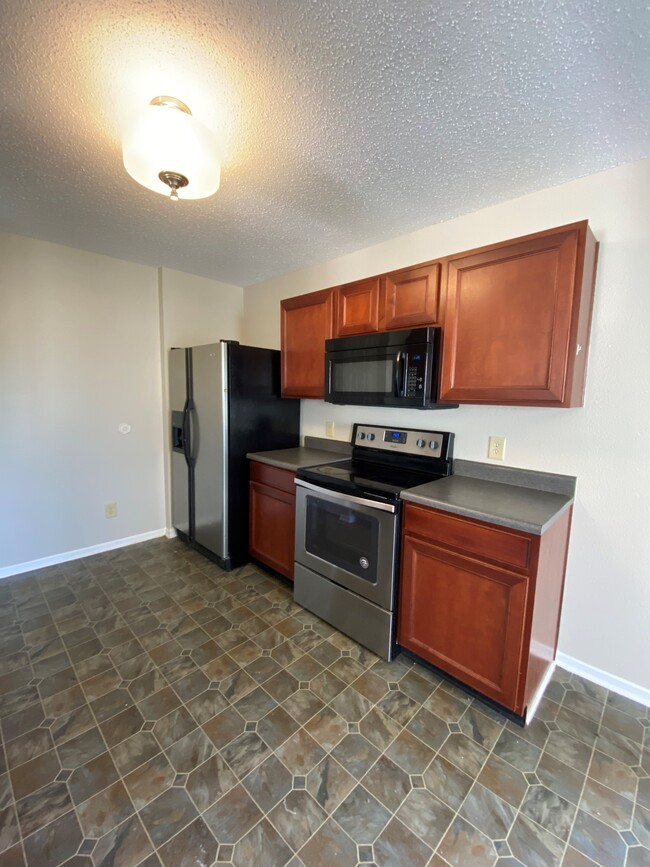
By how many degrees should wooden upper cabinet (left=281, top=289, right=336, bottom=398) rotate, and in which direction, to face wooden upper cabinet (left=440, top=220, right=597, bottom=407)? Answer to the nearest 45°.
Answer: approximately 90° to its left

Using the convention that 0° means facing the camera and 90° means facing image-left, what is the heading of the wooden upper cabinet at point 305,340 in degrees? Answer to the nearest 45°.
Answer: approximately 45°

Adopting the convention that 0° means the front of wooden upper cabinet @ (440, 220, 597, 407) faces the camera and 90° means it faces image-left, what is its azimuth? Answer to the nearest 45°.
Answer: approximately 45°

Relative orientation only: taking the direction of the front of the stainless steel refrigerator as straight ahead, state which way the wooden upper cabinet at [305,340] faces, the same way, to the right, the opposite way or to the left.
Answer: the same way

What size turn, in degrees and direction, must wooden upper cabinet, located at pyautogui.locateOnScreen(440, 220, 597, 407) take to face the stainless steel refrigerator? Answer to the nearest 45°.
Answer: approximately 45° to its right

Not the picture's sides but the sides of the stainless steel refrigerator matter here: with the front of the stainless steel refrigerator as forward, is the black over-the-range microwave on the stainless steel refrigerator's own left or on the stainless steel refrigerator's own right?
on the stainless steel refrigerator's own left

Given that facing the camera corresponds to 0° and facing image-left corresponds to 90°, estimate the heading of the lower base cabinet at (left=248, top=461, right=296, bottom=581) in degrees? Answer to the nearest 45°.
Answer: approximately 45°

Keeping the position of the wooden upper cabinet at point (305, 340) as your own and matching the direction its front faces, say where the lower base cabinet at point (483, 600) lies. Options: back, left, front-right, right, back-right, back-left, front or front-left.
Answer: left

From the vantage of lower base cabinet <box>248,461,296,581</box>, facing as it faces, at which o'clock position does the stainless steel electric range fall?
The stainless steel electric range is roughly at 9 o'clock from the lower base cabinet.

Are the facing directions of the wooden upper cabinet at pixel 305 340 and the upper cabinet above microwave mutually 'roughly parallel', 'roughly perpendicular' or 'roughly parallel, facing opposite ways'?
roughly parallel

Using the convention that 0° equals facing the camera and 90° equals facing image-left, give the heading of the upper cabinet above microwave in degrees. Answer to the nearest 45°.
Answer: approximately 45°

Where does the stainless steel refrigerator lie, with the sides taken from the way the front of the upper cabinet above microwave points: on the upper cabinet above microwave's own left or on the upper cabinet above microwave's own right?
on the upper cabinet above microwave's own right

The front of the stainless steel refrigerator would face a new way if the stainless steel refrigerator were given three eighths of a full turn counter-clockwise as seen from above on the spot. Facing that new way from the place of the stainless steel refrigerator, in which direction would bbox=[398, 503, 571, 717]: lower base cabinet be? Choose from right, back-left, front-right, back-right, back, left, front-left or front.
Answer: front-right

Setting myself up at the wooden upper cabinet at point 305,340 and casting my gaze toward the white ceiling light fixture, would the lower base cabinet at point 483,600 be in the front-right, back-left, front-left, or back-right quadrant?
front-left

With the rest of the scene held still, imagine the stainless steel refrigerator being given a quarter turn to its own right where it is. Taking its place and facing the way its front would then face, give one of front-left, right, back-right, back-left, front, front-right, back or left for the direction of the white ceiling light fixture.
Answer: back-left
